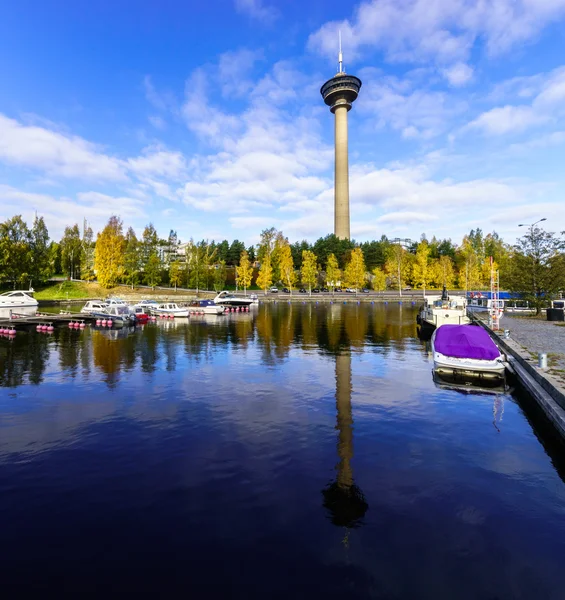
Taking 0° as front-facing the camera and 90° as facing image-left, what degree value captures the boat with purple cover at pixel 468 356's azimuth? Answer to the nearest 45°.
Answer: approximately 180°
